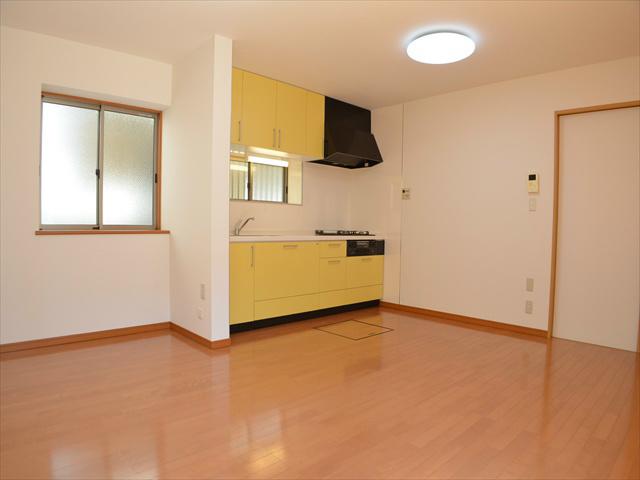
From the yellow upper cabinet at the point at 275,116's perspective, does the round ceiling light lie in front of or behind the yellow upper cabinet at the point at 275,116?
in front

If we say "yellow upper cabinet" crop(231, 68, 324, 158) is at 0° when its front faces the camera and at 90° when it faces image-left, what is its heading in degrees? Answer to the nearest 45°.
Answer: approximately 315°

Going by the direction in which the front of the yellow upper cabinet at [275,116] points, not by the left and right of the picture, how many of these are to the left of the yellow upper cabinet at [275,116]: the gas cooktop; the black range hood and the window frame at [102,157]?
2

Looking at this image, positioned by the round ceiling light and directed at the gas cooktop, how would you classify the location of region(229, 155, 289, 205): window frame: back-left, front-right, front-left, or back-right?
front-left

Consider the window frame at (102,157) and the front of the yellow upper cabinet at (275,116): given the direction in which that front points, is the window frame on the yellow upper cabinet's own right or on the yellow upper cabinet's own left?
on the yellow upper cabinet's own right

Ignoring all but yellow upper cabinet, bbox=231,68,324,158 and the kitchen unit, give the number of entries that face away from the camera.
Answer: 0

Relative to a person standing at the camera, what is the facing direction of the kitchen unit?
facing the viewer and to the right of the viewer

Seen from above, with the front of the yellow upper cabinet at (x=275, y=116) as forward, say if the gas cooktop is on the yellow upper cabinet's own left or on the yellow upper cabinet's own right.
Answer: on the yellow upper cabinet's own left

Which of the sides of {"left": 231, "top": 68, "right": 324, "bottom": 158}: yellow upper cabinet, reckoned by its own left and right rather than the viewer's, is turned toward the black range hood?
left

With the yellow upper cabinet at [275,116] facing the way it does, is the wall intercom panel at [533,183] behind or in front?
in front
